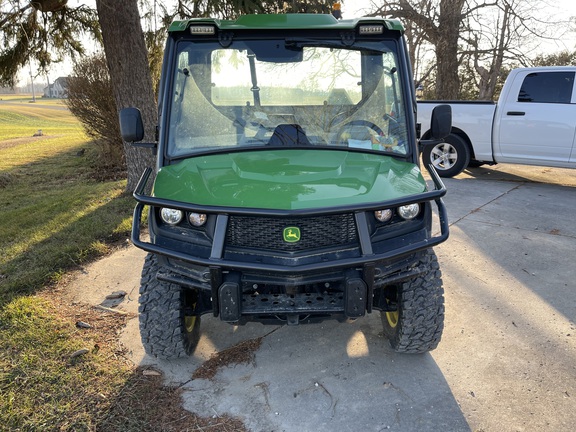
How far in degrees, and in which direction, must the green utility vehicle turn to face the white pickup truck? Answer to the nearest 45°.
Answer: approximately 135° to its left

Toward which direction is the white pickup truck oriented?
to the viewer's right

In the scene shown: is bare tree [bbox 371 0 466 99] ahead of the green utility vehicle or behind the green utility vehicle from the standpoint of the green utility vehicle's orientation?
behind

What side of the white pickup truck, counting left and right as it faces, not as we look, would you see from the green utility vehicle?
right

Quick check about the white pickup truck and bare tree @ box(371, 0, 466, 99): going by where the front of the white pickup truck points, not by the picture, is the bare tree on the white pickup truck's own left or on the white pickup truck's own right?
on the white pickup truck's own left

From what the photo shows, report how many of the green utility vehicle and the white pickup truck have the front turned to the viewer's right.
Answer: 1

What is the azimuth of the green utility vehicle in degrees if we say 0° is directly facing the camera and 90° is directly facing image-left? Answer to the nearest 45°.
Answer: approximately 0°
